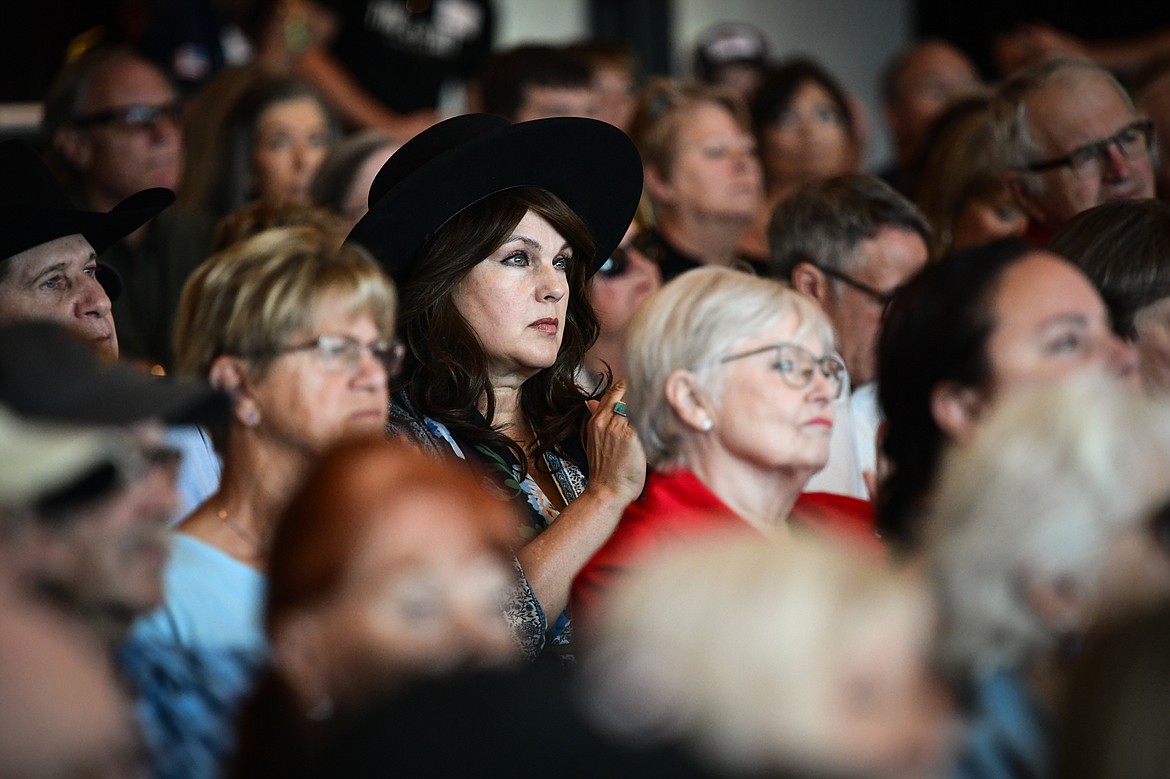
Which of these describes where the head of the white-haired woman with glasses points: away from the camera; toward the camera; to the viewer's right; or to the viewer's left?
to the viewer's right

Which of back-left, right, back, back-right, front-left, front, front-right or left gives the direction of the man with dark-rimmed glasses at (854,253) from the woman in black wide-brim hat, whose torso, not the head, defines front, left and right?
left

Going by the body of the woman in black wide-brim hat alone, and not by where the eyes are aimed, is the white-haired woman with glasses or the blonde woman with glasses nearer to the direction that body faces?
the white-haired woman with glasses

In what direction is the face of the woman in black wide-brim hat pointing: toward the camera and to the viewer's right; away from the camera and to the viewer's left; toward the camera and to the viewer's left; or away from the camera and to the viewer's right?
toward the camera and to the viewer's right

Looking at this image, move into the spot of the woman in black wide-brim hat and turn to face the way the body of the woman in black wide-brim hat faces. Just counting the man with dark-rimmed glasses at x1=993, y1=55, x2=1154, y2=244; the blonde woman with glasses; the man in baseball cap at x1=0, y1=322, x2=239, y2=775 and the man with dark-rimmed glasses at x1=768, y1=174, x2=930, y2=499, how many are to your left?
2

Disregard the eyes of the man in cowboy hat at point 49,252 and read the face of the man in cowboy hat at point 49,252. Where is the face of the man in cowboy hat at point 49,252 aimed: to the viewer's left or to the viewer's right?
to the viewer's right

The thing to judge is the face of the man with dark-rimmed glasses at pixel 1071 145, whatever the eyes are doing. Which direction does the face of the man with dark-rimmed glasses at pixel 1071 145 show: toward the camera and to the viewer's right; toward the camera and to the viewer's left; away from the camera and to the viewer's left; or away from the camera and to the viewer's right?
toward the camera and to the viewer's right
